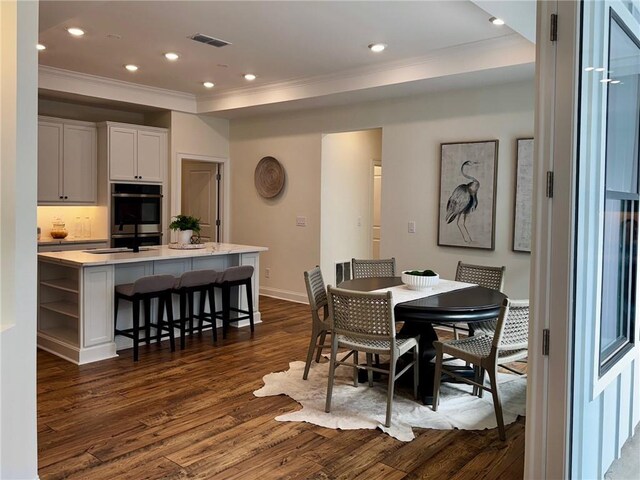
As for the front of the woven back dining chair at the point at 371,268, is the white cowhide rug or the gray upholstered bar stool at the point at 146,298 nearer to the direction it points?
the white cowhide rug

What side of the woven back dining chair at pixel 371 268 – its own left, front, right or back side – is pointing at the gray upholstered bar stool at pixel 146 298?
right

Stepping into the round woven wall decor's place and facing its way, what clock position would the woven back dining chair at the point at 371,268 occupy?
The woven back dining chair is roughly at 10 o'clock from the round woven wall decor.

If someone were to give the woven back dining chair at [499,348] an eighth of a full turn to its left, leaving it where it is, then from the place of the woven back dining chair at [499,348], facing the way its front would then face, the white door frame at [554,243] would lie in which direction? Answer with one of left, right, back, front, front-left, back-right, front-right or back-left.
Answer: left

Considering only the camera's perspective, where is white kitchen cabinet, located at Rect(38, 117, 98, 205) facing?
facing the viewer and to the right of the viewer

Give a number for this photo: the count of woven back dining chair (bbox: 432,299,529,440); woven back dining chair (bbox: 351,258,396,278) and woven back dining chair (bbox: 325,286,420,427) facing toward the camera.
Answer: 1

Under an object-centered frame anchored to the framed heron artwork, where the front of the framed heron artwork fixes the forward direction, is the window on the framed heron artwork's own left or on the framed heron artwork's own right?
on the framed heron artwork's own left

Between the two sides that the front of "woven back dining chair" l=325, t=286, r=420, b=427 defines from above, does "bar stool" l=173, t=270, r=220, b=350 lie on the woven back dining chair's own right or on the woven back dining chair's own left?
on the woven back dining chair's own left

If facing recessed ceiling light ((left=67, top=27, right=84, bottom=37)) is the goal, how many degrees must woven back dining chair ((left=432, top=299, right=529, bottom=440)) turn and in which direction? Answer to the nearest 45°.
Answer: approximately 45° to its left

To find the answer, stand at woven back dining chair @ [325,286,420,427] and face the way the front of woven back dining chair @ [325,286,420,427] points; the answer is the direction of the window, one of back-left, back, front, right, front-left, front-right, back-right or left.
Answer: right

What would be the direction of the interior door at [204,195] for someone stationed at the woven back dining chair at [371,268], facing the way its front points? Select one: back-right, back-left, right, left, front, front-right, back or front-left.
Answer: back-right

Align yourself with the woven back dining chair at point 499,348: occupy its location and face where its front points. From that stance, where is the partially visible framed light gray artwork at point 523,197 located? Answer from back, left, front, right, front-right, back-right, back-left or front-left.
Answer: front-right

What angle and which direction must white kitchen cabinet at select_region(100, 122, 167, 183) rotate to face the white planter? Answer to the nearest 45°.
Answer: approximately 45° to its right

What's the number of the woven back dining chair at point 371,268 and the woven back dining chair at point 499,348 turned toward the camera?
1
